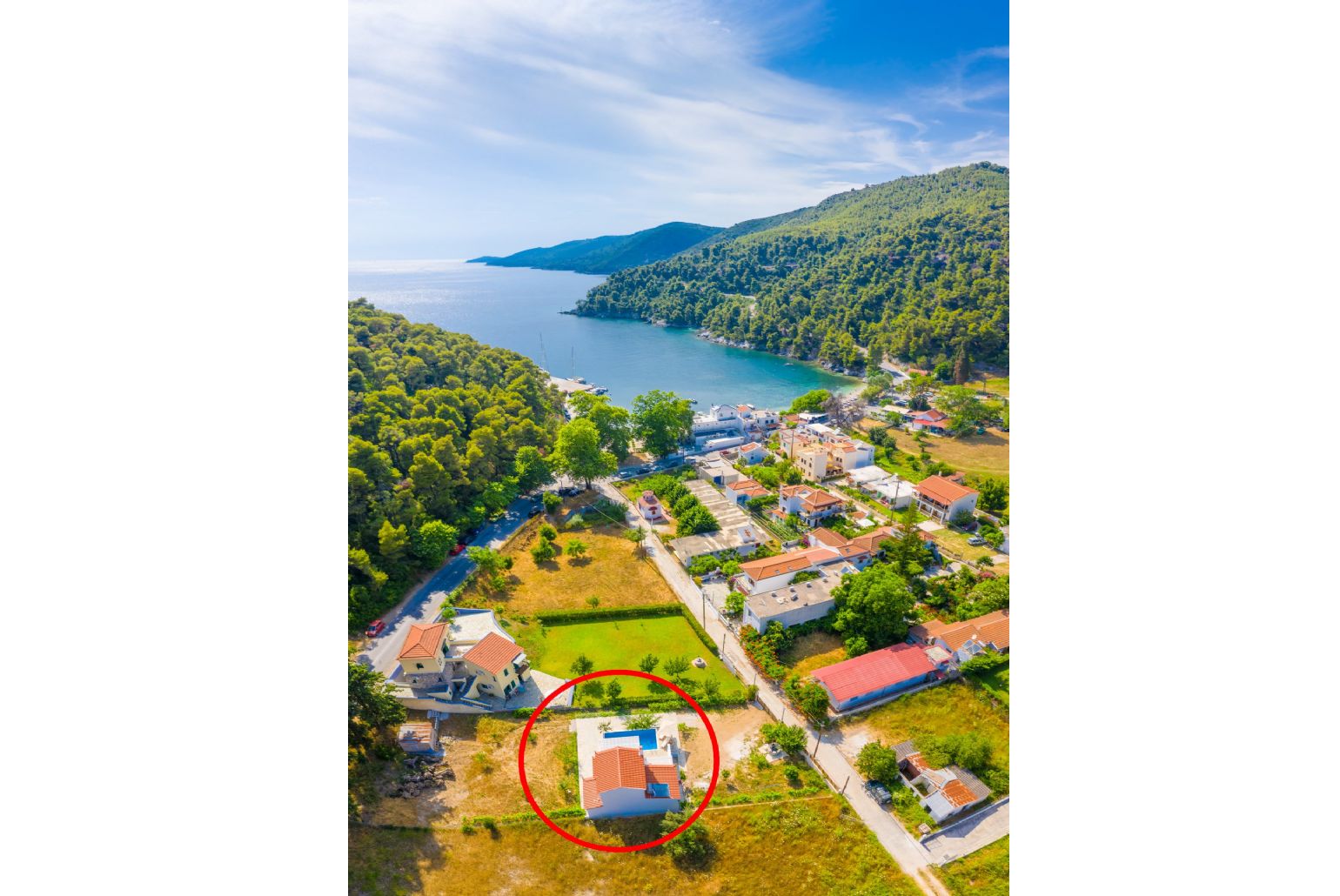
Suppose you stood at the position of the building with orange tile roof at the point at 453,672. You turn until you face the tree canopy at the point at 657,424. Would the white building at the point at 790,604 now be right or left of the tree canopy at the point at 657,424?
right

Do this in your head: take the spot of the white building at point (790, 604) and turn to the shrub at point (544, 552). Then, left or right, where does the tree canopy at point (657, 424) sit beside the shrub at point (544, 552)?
right

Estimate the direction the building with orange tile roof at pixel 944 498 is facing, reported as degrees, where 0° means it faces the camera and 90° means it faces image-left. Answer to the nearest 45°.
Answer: approximately 45°
